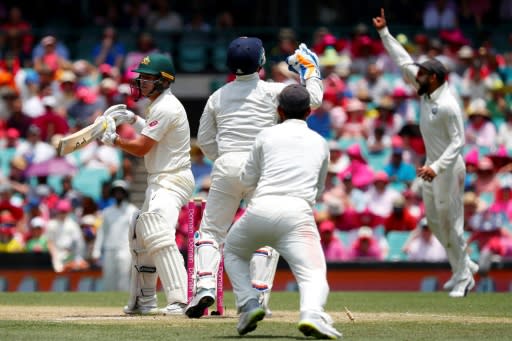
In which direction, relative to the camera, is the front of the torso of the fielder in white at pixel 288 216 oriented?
away from the camera

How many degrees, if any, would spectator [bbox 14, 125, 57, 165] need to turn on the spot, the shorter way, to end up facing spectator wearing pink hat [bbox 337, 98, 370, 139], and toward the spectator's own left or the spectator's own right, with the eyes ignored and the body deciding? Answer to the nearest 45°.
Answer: approximately 90° to the spectator's own left

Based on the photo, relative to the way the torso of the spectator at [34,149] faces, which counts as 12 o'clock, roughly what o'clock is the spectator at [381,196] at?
the spectator at [381,196] is roughly at 10 o'clock from the spectator at [34,149].

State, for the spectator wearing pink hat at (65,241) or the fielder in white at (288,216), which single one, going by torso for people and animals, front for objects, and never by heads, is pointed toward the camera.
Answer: the spectator wearing pink hat

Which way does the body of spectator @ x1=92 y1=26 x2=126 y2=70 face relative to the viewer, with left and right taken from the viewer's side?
facing the viewer

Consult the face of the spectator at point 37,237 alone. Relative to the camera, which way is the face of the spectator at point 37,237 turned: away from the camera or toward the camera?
toward the camera

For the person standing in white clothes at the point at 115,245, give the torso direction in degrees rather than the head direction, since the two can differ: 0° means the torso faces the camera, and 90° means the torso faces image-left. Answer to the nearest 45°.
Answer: approximately 0°

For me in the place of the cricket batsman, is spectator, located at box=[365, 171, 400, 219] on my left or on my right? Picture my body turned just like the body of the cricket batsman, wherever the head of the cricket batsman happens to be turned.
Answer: on my right

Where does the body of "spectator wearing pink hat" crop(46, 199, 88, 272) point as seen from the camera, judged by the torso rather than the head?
toward the camera

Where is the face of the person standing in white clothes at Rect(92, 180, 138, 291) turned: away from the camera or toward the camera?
toward the camera

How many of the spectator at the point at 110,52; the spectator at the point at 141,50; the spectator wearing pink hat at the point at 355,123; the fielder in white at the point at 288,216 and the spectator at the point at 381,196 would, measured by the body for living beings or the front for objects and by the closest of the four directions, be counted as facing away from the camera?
1

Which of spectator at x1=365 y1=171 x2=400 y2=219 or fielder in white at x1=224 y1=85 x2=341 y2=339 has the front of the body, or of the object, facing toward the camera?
the spectator

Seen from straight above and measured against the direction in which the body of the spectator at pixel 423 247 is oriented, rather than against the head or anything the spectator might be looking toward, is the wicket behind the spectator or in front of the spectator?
in front

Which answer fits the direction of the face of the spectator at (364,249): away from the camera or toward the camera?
toward the camera

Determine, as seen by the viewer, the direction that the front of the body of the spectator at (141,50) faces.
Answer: toward the camera
